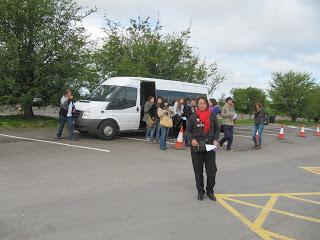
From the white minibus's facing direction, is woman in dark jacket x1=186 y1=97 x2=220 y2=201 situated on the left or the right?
on its left

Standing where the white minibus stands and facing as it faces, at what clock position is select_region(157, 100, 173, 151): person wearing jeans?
The person wearing jeans is roughly at 9 o'clock from the white minibus.

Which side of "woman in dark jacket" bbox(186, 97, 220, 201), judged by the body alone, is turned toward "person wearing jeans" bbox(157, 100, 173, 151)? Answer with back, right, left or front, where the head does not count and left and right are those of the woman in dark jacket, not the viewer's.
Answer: back

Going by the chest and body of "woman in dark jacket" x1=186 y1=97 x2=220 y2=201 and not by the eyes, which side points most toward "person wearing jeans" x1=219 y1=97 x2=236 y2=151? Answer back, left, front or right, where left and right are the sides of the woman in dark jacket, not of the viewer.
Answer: back

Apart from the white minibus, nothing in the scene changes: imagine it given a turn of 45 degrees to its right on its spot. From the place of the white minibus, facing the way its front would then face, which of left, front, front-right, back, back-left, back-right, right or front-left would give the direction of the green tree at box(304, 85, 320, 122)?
back-right

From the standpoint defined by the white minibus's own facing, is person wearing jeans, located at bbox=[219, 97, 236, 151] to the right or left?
on its left

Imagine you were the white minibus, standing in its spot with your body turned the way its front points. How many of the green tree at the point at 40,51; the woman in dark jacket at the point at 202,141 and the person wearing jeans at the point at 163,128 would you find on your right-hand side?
1

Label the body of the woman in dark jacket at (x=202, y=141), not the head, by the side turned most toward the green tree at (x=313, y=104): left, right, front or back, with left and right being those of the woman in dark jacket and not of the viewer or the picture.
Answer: back

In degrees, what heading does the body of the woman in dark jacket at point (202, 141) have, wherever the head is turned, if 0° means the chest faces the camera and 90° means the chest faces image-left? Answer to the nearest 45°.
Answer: approximately 0°

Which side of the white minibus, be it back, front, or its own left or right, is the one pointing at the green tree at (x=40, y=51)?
right

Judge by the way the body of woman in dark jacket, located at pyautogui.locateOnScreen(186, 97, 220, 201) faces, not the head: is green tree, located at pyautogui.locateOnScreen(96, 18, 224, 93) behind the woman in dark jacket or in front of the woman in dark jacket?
behind
